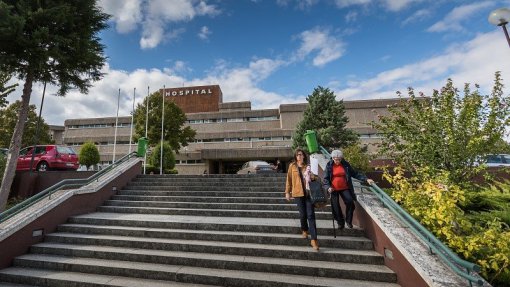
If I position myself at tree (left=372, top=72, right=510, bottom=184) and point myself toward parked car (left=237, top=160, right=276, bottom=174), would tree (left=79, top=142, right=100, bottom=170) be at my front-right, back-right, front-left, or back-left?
front-left

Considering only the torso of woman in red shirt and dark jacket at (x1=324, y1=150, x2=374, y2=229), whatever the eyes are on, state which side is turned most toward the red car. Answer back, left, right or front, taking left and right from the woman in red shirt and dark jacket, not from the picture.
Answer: right

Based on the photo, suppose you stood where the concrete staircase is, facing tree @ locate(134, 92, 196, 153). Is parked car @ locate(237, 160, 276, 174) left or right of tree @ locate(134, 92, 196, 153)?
right

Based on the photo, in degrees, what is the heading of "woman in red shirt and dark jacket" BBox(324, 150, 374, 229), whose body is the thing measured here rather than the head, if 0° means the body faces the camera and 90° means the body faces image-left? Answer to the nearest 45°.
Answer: approximately 0°

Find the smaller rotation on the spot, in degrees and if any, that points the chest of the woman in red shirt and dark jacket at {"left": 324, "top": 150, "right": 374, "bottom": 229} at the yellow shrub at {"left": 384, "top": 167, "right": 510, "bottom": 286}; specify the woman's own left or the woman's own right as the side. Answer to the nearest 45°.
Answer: approximately 45° to the woman's own left

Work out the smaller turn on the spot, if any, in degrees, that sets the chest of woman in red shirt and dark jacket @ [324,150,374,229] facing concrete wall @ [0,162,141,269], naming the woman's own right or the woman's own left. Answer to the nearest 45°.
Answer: approximately 90° to the woman's own right

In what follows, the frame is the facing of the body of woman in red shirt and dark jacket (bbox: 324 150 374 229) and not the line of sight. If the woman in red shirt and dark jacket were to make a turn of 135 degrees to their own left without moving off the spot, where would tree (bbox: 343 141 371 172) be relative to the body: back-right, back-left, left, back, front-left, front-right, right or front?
front-left

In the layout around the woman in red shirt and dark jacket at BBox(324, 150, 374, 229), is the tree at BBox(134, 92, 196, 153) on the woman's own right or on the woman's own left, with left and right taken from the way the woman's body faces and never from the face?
on the woman's own right

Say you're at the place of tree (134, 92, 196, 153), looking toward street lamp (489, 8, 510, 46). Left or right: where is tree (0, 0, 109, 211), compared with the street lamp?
right

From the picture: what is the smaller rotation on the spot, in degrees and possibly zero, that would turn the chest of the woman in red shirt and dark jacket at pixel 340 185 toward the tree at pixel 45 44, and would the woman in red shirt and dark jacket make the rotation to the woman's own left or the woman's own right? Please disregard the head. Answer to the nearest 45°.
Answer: approximately 90° to the woman's own right

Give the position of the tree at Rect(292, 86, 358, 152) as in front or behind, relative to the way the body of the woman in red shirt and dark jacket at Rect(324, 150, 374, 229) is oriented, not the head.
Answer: behind
